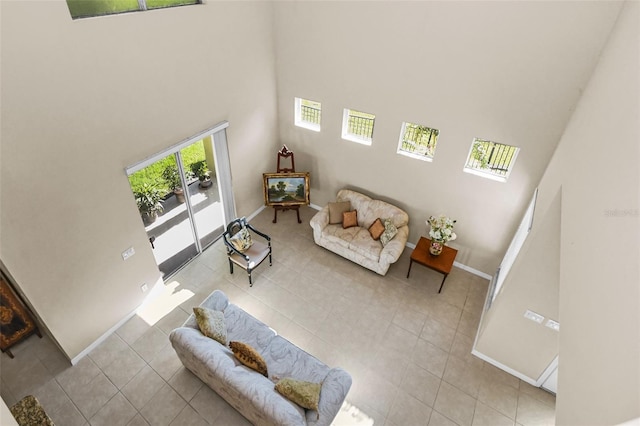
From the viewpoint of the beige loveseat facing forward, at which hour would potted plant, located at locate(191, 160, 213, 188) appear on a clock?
The potted plant is roughly at 2 o'clock from the beige loveseat.

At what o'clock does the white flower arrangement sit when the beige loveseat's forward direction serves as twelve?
The white flower arrangement is roughly at 8 o'clock from the beige loveseat.

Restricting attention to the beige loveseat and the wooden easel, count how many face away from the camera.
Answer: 0

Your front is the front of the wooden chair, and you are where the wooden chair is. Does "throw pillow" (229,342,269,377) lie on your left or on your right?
on your right

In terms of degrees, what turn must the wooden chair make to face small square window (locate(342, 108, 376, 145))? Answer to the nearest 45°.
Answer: approximately 90° to its left

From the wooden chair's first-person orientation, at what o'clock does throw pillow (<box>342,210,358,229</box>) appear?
The throw pillow is roughly at 10 o'clock from the wooden chair.

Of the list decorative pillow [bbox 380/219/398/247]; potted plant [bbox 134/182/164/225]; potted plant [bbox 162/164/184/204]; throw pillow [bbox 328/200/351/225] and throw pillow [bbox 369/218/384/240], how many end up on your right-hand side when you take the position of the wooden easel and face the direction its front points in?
2

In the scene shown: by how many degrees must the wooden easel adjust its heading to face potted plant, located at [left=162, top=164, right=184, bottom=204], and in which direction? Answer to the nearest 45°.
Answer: approximately 90° to its right

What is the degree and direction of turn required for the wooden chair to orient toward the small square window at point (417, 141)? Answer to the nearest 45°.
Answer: approximately 45° to its left

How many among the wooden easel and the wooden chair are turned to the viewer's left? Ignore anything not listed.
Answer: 0

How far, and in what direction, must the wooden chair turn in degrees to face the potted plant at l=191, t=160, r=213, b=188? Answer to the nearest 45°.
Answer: approximately 135° to its left

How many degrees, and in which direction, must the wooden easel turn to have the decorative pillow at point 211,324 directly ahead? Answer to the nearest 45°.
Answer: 0° — it already faces it

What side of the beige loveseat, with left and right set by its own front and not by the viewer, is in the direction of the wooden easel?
right

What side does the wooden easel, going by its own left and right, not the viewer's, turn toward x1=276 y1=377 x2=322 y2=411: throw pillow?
front
